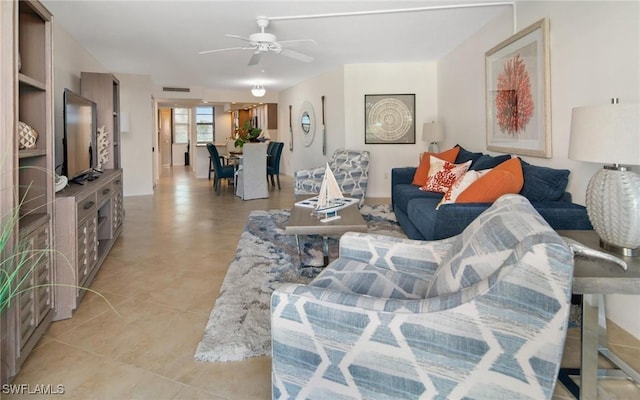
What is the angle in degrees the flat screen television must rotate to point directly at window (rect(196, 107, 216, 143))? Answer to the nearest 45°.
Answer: approximately 135° to its left

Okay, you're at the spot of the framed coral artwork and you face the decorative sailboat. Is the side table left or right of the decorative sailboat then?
left

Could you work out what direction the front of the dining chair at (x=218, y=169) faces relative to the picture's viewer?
facing to the right of the viewer

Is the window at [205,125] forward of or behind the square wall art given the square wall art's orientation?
behind

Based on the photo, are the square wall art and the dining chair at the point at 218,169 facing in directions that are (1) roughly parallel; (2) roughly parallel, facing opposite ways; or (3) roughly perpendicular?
roughly perpendicular

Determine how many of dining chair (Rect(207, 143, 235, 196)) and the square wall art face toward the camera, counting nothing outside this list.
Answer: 1
